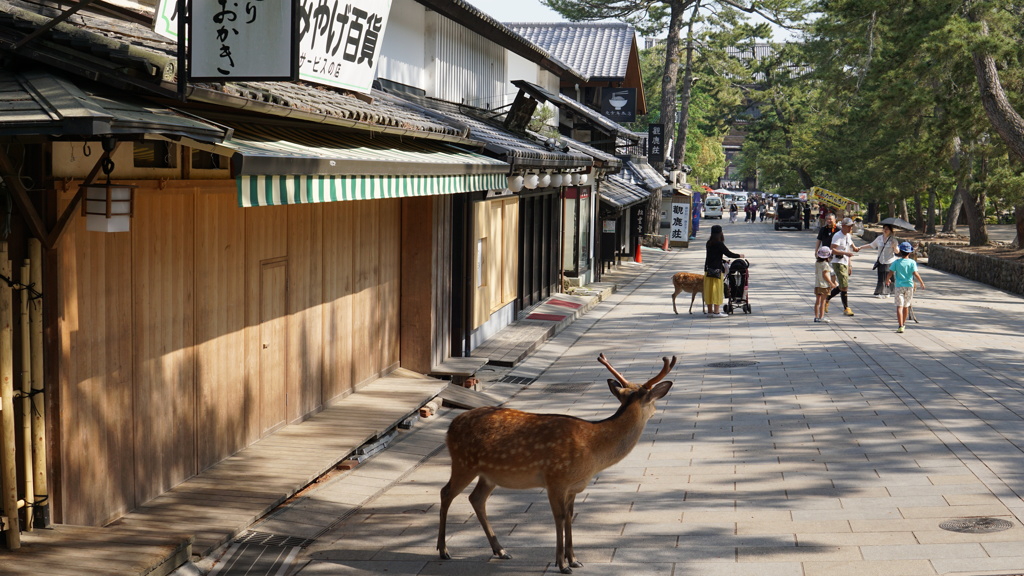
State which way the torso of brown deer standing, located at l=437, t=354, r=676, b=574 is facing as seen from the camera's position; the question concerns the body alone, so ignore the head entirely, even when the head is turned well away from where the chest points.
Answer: to the viewer's right

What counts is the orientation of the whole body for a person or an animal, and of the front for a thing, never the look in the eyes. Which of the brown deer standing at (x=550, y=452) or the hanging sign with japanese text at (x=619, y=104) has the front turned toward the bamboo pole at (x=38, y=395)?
the hanging sign with japanese text

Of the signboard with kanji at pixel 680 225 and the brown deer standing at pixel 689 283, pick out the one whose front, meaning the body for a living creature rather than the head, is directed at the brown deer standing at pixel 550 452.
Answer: the signboard with kanji

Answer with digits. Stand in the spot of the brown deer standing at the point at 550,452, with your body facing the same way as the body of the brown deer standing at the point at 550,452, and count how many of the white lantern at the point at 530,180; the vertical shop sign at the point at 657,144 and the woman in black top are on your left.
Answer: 3

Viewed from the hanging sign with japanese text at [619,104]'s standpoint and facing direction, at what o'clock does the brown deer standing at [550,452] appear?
The brown deer standing is roughly at 12 o'clock from the hanging sign with japanese text.

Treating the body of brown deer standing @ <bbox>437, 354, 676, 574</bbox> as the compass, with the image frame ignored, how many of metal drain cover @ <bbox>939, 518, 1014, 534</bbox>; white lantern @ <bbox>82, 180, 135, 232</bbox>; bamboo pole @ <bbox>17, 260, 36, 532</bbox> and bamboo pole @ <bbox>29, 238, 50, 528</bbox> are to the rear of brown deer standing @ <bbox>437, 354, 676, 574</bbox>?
3

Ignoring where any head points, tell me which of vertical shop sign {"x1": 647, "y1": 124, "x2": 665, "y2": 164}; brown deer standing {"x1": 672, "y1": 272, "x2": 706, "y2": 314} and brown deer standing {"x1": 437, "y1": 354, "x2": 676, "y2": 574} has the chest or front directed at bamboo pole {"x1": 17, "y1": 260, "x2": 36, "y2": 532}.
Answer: the vertical shop sign

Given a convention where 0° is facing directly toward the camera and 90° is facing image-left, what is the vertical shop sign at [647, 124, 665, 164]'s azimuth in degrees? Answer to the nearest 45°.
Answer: approximately 0°

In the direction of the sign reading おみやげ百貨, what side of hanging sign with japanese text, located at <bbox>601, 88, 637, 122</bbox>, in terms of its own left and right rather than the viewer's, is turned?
front

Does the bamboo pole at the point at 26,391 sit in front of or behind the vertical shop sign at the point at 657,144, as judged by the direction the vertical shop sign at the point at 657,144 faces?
in front

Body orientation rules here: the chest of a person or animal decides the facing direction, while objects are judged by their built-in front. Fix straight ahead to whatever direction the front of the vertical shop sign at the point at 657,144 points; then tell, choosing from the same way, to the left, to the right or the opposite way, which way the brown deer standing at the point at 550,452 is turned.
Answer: to the left
